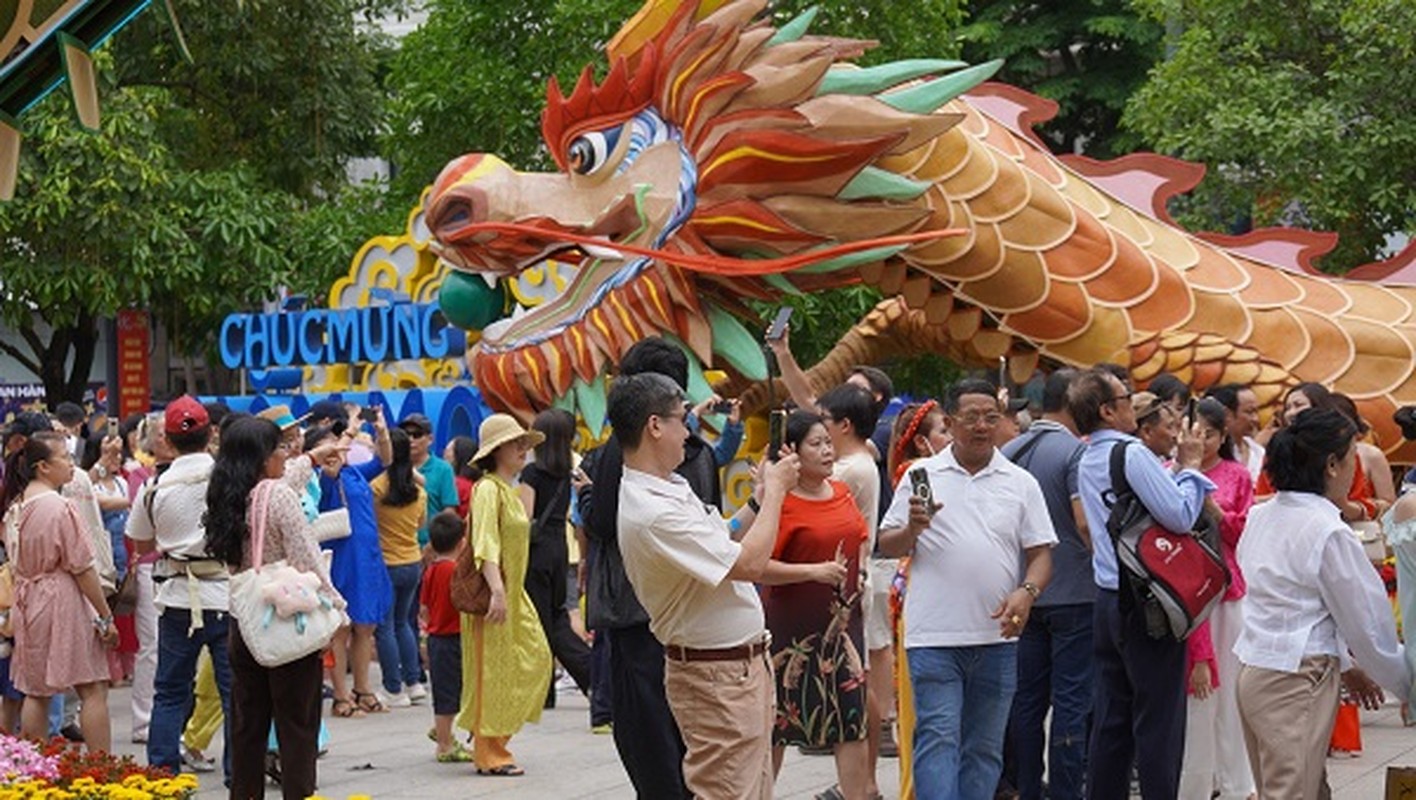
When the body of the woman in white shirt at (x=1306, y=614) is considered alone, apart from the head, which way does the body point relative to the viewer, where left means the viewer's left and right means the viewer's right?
facing away from the viewer and to the right of the viewer

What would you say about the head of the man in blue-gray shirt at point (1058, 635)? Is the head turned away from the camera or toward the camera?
away from the camera

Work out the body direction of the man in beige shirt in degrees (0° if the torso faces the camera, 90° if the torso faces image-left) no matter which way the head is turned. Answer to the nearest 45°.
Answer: approximately 270°

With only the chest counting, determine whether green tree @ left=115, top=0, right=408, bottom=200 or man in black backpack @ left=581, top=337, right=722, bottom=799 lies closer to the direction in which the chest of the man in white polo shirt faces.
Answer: the man in black backpack

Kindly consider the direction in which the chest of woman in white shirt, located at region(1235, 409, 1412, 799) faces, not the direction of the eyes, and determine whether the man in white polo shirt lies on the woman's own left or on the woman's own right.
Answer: on the woman's own left

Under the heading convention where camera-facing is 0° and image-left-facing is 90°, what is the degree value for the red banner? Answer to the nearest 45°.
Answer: approximately 0°

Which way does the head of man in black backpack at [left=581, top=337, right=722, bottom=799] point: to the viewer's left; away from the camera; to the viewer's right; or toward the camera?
away from the camera

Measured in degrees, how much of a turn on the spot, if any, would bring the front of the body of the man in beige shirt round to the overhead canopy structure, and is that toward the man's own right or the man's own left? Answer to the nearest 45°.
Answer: approximately 135° to the man's own left
